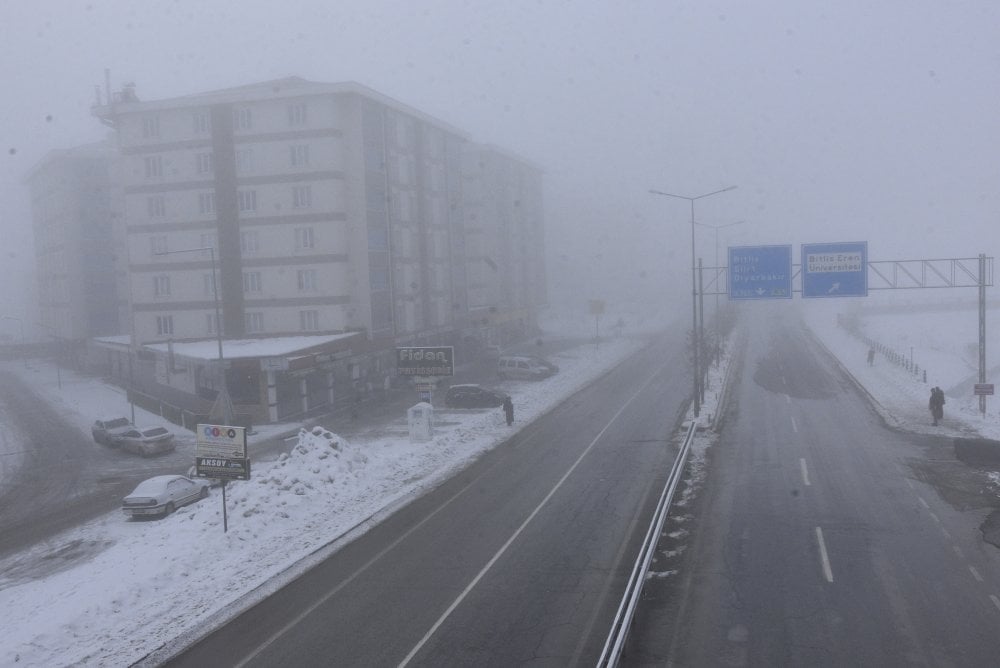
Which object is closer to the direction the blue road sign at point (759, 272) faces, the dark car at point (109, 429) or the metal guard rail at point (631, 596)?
the metal guard rail

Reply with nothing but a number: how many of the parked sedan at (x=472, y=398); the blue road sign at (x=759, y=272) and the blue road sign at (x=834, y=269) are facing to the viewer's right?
1

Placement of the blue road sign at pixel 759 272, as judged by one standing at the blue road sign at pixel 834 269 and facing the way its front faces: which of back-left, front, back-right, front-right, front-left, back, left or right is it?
right

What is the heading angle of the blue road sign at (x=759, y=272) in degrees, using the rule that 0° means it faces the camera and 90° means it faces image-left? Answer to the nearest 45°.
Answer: approximately 0°

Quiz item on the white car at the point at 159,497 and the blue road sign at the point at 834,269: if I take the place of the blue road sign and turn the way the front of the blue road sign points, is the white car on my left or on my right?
on my right

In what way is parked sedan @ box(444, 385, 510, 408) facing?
to the viewer's right

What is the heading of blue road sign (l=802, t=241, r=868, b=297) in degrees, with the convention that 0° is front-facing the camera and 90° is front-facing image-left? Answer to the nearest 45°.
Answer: approximately 0°

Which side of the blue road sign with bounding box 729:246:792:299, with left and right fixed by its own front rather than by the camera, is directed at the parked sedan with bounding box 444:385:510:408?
right

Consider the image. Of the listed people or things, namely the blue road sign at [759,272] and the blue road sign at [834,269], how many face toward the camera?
2

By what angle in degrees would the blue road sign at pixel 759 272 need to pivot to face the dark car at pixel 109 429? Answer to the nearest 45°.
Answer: approximately 90° to its right
